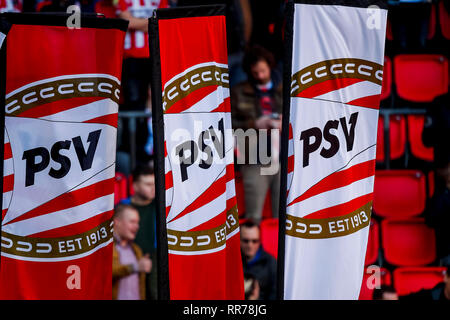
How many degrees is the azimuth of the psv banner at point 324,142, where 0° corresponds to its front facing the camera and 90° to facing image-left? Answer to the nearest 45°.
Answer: approximately 0°

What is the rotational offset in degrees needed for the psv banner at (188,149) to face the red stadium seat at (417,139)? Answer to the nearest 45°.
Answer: approximately 135° to its left
